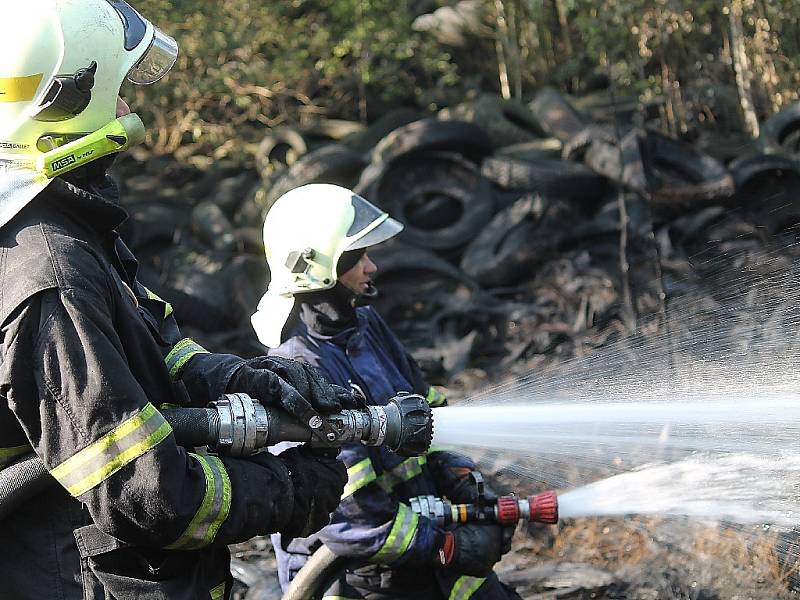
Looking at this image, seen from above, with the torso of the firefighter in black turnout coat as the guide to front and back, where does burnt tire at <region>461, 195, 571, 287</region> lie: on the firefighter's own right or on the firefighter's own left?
on the firefighter's own left

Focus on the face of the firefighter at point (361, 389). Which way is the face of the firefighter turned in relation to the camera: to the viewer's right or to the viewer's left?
to the viewer's right

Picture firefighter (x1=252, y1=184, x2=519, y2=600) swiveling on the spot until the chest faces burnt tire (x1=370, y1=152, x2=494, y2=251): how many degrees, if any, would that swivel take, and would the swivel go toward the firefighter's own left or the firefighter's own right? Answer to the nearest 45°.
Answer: approximately 90° to the firefighter's own left

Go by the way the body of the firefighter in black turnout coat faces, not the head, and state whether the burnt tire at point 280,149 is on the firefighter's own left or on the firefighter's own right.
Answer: on the firefighter's own left

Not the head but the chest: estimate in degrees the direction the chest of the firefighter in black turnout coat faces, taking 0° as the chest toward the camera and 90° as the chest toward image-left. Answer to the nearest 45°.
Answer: approximately 270°

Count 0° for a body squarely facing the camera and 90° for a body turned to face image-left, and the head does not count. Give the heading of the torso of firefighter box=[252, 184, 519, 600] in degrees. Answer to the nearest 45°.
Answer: approximately 270°

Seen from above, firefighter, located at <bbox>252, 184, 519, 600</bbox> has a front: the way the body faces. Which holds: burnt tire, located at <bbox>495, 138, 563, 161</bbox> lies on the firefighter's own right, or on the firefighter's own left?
on the firefighter's own left

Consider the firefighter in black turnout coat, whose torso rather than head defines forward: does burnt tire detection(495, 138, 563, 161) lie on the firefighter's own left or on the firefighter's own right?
on the firefighter's own left

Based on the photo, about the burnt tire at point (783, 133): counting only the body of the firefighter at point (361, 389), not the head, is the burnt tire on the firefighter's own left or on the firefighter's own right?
on the firefighter's own left

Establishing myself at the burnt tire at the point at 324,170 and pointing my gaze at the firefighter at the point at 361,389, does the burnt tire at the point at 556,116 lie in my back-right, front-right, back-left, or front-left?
back-left

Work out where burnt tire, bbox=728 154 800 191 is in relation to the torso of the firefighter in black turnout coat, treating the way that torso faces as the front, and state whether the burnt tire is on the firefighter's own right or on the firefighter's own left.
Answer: on the firefighter's own left

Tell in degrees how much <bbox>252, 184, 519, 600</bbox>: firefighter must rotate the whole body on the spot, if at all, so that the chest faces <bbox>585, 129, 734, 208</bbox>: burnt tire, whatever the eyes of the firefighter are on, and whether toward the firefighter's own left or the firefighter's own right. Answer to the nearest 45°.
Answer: approximately 45° to the firefighter's own left

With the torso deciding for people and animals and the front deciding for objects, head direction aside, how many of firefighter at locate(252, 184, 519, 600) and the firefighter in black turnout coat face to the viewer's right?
2

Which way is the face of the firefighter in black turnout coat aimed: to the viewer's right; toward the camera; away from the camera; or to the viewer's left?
to the viewer's right
